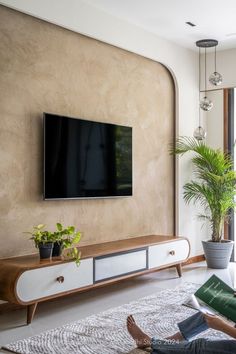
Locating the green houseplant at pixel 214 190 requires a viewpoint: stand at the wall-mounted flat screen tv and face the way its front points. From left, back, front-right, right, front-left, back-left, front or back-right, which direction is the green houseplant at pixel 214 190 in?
left

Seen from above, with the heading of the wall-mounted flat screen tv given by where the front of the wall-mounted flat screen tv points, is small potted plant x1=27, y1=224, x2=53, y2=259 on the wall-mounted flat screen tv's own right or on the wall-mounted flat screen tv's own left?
on the wall-mounted flat screen tv's own right

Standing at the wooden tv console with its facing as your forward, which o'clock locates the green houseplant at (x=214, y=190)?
The green houseplant is roughly at 9 o'clock from the wooden tv console.

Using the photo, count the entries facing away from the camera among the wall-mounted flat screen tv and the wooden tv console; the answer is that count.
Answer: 0
